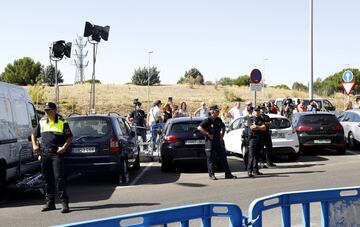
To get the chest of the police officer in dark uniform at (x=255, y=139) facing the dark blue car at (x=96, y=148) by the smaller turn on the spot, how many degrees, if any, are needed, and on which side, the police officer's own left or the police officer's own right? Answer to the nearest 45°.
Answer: approximately 90° to the police officer's own right

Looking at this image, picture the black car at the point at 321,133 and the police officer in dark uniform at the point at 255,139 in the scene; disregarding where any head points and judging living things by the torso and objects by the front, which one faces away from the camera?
the black car

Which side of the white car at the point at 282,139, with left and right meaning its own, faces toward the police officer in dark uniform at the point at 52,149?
left

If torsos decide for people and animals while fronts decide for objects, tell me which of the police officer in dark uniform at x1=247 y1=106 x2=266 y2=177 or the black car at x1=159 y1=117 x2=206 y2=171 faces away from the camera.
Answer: the black car

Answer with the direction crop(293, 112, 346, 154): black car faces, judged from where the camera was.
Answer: facing away from the viewer

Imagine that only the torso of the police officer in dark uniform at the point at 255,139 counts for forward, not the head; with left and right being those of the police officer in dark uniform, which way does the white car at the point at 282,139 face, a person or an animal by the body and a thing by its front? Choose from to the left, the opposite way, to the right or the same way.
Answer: the opposite way

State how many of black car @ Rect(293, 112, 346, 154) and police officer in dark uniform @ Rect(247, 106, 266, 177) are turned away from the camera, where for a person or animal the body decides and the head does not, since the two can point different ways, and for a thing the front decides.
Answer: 1

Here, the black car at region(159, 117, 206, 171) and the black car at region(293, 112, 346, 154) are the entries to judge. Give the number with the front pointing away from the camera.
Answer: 2

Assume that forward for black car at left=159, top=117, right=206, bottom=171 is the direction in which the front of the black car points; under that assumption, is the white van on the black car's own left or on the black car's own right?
on the black car's own left

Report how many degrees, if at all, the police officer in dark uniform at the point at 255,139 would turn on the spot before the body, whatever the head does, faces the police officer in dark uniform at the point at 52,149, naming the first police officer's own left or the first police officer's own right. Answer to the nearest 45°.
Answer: approximately 90° to the first police officer's own right

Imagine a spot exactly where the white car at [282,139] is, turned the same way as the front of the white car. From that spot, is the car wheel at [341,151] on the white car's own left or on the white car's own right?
on the white car's own right

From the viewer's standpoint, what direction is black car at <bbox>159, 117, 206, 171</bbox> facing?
away from the camera

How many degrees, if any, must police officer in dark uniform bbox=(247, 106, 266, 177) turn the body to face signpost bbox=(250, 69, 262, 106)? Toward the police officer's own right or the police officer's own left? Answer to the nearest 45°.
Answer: approximately 135° to the police officer's own left
